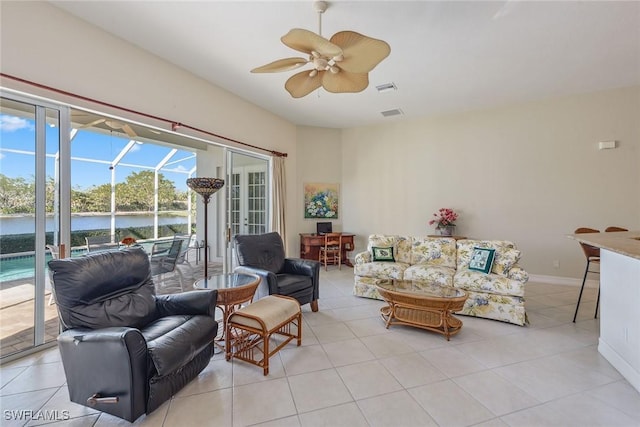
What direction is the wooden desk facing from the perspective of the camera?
toward the camera

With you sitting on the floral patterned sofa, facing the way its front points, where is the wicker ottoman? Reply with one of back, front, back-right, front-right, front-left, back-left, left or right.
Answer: front

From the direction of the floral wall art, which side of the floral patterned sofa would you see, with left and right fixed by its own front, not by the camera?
right

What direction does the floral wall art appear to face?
toward the camera

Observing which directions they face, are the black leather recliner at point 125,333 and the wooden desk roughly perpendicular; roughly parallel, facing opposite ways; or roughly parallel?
roughly perpendicular

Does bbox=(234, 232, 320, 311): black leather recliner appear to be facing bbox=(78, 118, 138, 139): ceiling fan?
no

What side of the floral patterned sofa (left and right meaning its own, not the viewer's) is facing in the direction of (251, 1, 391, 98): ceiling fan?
front

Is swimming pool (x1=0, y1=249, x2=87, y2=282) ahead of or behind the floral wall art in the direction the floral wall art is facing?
ahead

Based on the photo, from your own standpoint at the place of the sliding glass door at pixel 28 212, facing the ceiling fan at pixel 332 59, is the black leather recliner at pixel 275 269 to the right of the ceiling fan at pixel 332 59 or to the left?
left

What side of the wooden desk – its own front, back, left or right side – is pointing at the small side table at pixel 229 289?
front

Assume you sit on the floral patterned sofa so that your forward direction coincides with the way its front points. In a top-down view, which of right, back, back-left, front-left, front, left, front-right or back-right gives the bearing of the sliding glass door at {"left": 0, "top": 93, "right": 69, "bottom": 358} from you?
front

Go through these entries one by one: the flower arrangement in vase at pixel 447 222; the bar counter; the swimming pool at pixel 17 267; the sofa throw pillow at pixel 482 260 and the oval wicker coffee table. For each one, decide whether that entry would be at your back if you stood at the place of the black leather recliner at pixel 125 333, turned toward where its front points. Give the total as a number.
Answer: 1

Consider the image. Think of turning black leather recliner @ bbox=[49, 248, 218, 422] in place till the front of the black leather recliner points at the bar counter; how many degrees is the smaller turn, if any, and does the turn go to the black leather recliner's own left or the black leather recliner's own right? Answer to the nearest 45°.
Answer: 0° — it already faces it

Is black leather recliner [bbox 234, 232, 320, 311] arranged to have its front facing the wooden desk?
no

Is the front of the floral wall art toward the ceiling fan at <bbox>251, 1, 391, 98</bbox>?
yes

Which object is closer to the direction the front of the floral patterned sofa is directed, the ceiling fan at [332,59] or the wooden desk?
the ceiling fan

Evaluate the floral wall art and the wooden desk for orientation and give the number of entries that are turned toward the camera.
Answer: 2
